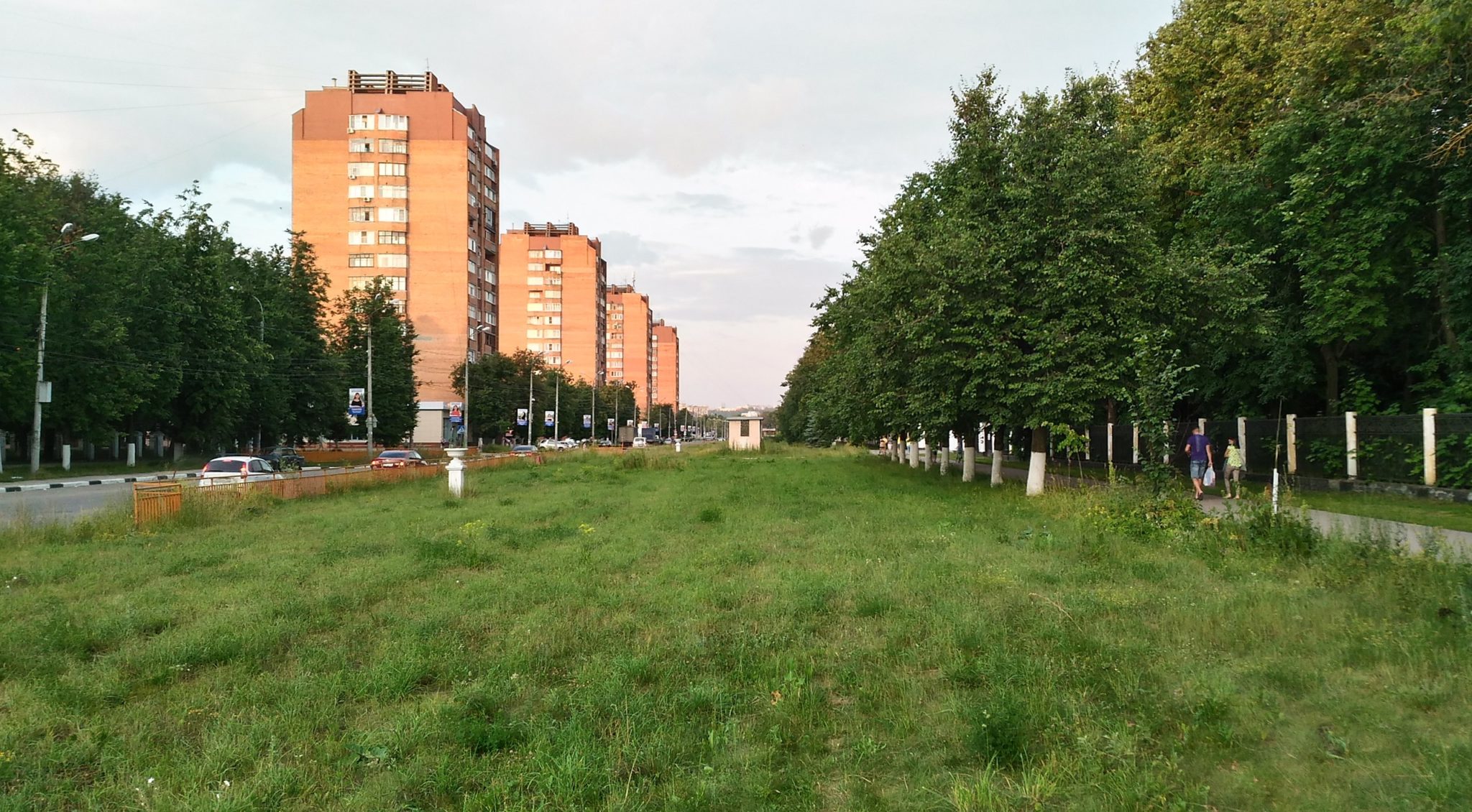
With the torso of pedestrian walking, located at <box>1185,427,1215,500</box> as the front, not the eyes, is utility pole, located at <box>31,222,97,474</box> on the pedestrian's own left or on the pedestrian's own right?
on the pedestrian's own left

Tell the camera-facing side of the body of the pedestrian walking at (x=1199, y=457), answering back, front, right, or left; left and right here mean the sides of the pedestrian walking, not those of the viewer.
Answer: back

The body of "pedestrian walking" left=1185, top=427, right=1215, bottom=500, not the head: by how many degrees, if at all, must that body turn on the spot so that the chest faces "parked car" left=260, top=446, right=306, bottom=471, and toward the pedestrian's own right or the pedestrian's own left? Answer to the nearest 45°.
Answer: approximately 90° to the pedestrian's own left

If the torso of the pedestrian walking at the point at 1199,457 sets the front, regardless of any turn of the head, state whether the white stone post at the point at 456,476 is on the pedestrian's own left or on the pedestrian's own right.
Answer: on the pedestrian's own left

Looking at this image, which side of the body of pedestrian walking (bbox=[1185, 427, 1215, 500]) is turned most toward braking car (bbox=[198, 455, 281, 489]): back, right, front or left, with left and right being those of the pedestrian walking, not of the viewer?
left
